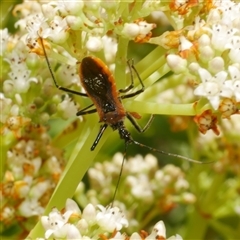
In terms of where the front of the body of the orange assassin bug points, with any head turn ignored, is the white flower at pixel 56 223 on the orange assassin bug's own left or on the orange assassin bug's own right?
on the orange assassin bug's own right

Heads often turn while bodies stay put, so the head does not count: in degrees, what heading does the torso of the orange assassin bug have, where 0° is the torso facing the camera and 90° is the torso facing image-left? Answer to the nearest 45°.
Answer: approximately 315°
